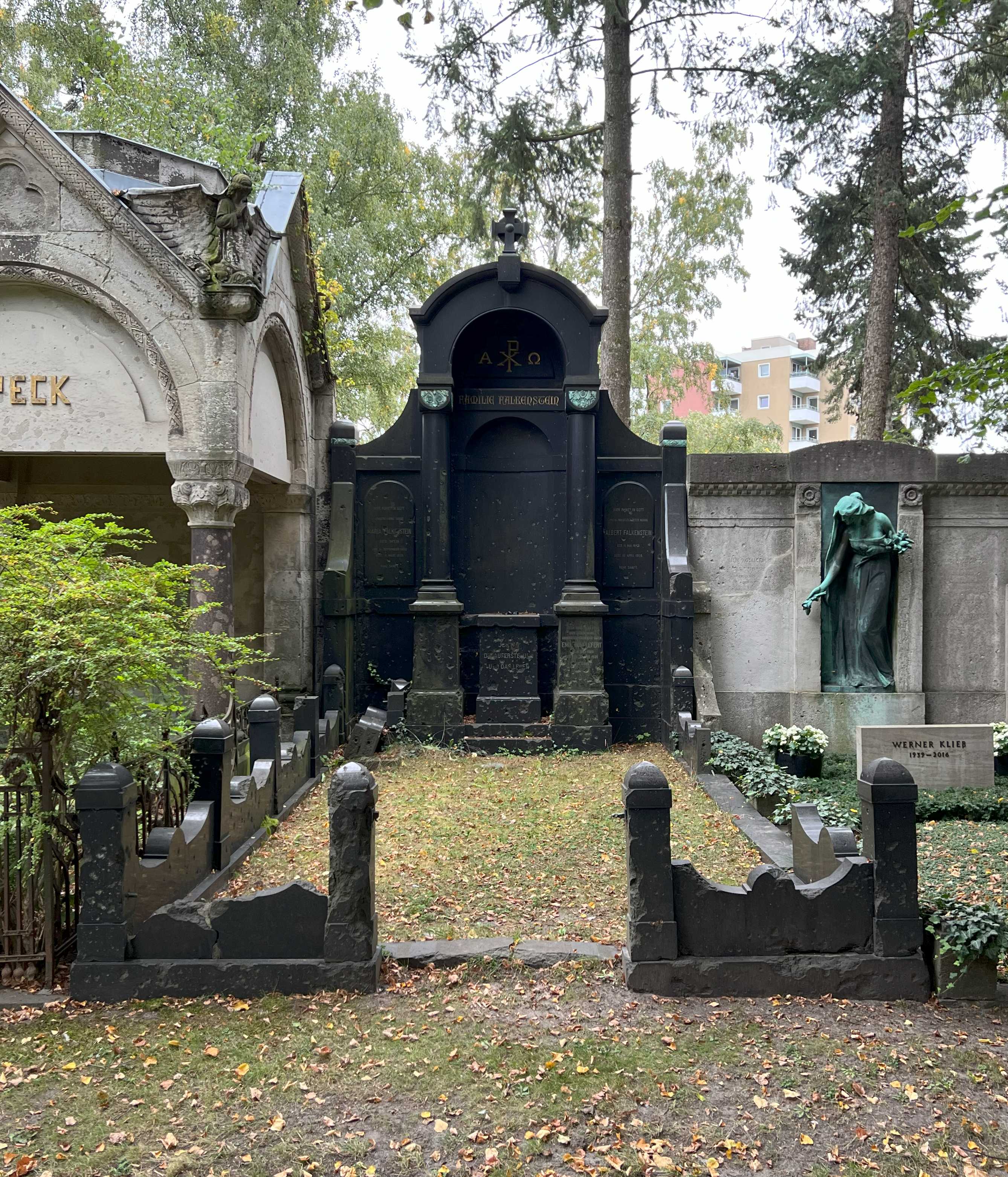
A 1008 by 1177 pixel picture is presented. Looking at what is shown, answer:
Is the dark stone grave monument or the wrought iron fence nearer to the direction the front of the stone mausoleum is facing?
the wrought iron fence

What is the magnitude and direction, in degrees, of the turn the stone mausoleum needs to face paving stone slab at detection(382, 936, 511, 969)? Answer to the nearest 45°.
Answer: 0° — it already faces it

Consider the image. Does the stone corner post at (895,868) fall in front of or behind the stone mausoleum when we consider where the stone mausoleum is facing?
in front

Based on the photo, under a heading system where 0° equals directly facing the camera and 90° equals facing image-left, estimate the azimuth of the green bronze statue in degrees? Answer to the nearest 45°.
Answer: approximately 0°

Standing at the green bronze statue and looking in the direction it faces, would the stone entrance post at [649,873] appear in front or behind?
in front

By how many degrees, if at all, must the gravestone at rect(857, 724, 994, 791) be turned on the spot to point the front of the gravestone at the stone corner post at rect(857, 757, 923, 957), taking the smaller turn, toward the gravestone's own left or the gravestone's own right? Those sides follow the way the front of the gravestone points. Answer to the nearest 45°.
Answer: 0° — it already faces it

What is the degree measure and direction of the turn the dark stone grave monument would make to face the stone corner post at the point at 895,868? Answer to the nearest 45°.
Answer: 0° — it already faces it

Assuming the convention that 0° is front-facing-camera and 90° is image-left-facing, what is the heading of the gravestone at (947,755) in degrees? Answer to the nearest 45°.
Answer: approximately 0°

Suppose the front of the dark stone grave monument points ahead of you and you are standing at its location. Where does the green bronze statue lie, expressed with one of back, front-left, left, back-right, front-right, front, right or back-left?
left

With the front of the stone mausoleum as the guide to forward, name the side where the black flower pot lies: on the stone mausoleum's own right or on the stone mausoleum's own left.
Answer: on the stone mausoleum's own left

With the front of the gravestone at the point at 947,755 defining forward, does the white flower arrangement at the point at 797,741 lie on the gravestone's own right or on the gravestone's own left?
on the gravestone's own right
